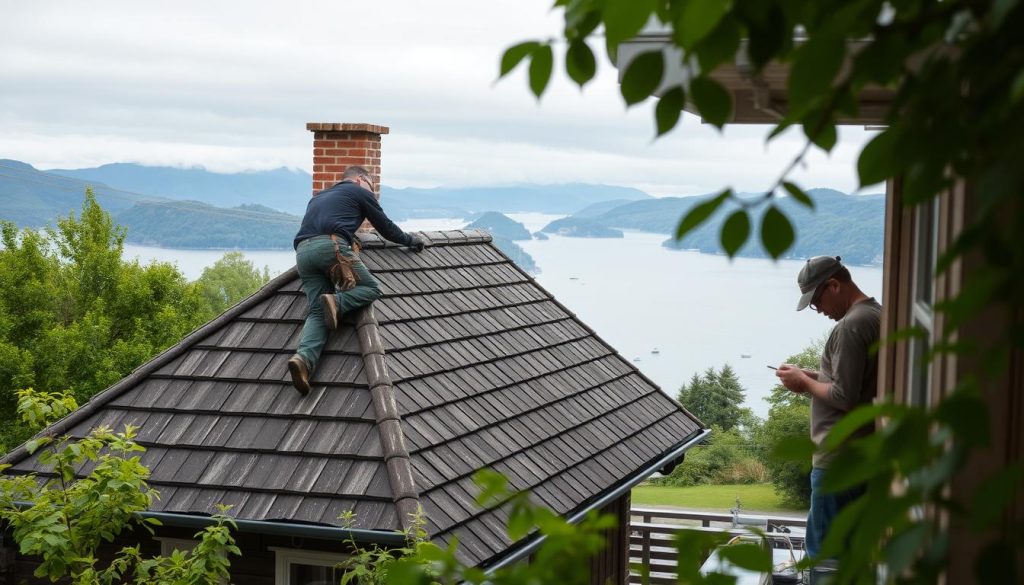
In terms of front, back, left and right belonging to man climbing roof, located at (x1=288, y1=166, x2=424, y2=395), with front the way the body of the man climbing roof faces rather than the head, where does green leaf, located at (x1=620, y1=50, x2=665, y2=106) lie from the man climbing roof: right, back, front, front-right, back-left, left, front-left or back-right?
back-right

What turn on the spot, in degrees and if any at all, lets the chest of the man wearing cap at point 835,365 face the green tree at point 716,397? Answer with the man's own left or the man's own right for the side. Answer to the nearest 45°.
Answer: approximately 90° to the man's own right

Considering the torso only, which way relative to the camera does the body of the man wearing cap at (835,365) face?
to the viewer's left

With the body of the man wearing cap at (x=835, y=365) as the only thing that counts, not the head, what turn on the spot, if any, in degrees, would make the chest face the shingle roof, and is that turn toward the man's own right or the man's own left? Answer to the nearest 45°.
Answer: approximately 45° to the man's own right

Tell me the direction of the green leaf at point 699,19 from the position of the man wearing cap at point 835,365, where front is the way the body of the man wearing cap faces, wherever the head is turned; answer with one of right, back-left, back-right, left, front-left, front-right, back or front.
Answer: left

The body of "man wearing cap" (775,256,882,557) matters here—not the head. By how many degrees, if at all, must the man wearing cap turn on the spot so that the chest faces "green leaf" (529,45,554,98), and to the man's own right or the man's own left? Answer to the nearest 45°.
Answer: approximately 90° to the man's own left

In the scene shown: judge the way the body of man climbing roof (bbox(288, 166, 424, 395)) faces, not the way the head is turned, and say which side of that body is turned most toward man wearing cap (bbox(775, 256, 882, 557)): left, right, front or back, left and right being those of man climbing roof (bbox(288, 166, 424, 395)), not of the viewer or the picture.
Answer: right

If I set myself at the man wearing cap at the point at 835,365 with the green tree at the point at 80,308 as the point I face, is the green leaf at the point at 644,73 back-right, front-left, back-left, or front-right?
back-left

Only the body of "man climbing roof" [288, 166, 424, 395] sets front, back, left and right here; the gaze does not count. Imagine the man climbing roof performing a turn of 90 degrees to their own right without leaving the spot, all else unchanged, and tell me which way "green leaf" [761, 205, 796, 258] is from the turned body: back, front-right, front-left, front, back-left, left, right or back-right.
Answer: front-right

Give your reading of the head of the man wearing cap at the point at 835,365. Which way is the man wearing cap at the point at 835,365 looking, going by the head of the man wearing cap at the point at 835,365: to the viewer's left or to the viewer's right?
to the viewer's left

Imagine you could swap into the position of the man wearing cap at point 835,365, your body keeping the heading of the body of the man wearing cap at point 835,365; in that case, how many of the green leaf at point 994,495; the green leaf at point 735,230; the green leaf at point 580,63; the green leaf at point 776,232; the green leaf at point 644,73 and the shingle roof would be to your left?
5

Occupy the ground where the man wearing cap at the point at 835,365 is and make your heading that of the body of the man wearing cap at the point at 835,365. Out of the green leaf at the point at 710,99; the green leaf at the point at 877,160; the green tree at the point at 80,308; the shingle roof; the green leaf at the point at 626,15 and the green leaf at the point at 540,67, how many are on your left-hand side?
4

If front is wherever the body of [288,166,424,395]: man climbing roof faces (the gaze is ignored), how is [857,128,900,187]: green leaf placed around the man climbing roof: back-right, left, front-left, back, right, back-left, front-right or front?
back-right

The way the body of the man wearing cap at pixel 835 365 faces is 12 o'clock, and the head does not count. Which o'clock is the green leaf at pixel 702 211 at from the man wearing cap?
The green leaf is roughly at 9 o'clock from the man wearing cap.

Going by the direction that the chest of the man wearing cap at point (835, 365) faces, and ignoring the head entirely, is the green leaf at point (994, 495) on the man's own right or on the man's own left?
on the man's own left

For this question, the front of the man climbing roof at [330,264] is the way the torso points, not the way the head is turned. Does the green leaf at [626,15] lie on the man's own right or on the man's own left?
on the man's own right

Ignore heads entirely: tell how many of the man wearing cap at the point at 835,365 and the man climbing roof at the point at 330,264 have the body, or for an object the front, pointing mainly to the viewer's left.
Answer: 1

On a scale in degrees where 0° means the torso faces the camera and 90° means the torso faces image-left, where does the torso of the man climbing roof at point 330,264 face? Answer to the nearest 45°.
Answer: approximately 225°

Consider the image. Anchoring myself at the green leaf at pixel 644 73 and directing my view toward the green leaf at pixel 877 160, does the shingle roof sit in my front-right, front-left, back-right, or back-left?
back-left
